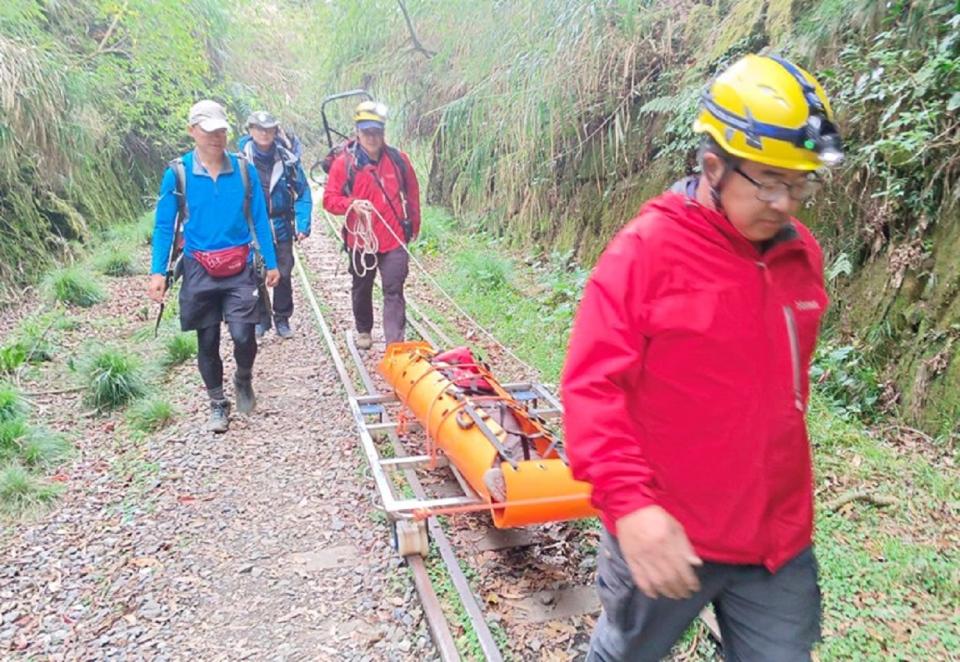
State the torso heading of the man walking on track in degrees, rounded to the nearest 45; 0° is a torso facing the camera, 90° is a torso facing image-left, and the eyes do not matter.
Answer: approximately 0°

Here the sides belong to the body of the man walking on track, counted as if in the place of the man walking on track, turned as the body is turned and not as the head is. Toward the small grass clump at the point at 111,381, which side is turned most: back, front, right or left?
right

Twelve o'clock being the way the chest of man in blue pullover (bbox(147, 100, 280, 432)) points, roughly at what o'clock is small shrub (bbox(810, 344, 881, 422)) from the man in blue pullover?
The small shrub is roughly at 10 o'clock from the man in blue pullover.

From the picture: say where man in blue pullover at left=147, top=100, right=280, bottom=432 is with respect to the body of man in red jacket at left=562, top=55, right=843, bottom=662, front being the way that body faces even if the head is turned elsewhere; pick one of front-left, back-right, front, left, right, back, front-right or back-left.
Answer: back

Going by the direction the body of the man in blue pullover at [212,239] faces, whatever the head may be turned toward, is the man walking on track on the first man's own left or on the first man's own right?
on the first man's own left

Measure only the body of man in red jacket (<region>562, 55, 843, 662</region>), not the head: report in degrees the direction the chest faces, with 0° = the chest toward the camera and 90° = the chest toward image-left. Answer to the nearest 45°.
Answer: approximately 315°

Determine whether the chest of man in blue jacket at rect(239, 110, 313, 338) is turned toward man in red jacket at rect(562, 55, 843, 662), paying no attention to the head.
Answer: yes

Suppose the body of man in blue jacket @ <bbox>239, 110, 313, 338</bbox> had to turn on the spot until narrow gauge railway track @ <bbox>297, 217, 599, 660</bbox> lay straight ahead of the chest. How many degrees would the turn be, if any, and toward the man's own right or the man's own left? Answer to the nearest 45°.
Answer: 0° — they already face it
